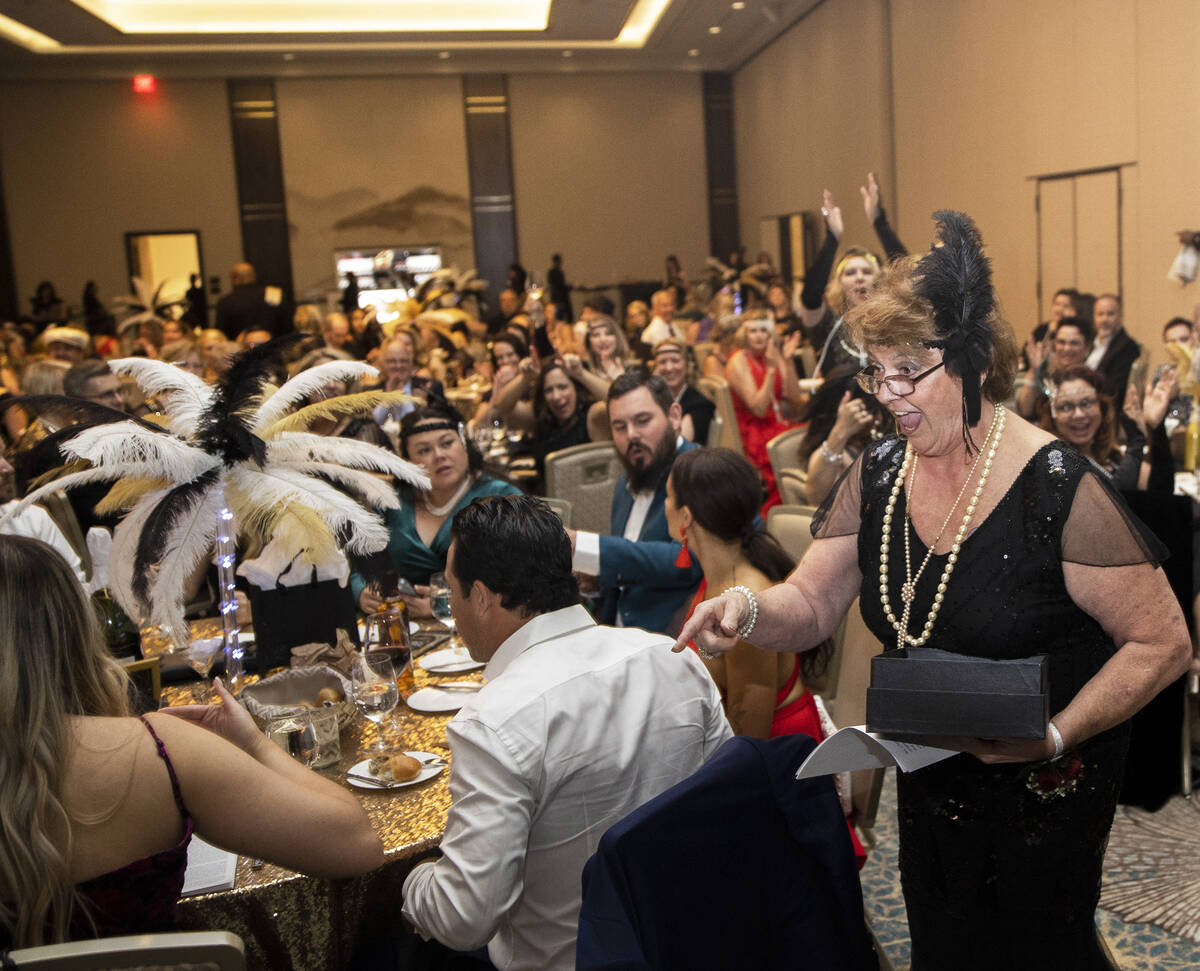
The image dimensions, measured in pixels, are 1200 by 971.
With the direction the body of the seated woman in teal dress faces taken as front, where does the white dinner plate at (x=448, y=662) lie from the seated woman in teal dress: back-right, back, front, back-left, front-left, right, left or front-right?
front

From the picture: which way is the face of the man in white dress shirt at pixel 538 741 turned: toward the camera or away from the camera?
away from the camera

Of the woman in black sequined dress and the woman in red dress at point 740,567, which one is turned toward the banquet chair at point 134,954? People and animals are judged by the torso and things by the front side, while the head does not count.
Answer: the woman in black sequined dress

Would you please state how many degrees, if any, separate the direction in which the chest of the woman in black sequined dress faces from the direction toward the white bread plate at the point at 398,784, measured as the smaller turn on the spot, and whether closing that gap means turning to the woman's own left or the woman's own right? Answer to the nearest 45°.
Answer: approximately 45° to the woman's own right

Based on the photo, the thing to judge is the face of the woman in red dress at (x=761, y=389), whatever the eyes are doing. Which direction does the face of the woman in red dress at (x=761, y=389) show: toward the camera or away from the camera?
toward the camera

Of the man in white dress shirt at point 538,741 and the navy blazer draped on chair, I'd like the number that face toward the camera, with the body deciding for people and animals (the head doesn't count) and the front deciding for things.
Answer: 0

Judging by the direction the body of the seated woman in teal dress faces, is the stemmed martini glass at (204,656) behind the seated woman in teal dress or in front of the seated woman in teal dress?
in front

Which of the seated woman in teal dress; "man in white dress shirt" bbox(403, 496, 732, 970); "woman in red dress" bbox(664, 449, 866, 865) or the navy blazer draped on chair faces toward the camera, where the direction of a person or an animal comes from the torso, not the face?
the seated woman in teal dress

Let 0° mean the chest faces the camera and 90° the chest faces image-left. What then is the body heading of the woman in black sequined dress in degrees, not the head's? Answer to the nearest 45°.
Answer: approximately 45°

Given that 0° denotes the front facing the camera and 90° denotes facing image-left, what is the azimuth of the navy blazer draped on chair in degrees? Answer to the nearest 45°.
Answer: approximately 135°

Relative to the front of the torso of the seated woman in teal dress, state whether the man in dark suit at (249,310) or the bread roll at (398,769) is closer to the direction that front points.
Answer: the bread roll

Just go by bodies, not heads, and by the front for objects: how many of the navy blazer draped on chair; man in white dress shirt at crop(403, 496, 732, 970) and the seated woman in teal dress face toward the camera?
1

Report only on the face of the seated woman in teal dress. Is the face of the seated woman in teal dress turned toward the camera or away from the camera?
toward the camera

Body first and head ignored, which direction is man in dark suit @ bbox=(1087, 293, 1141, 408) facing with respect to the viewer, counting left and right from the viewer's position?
facing the viewer and to the left of the viewer

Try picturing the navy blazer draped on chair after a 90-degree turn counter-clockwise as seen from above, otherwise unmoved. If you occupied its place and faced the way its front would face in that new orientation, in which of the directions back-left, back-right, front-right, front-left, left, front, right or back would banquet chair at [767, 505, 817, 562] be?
back-right

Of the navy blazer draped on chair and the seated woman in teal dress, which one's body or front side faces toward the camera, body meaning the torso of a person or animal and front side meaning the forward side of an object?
the seated woman in teal dress
